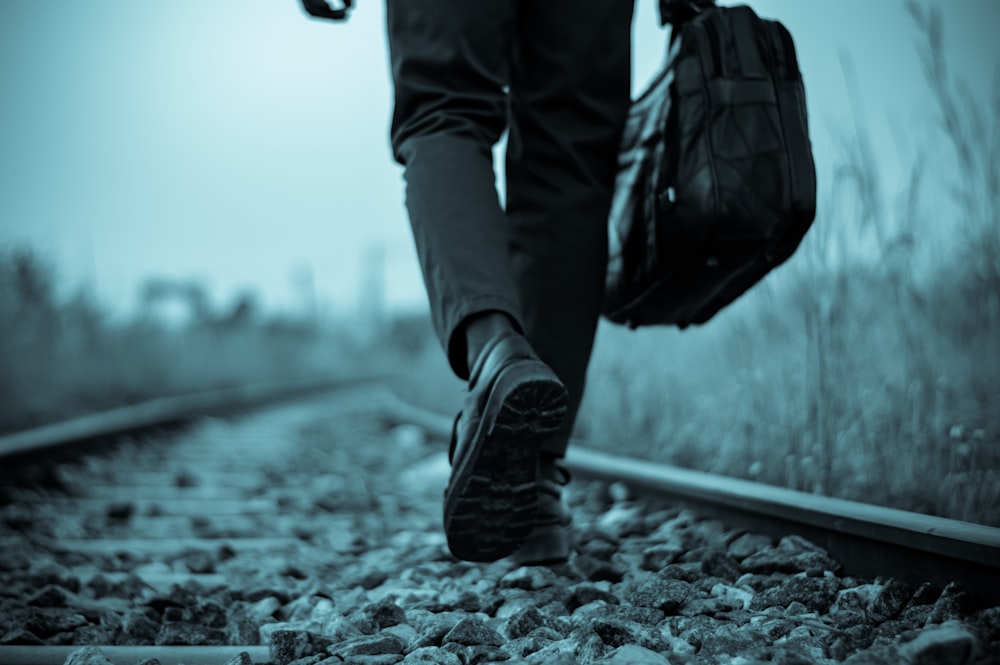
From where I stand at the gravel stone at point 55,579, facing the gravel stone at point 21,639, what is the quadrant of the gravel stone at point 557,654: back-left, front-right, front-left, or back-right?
front-left

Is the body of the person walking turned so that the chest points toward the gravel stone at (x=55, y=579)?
no

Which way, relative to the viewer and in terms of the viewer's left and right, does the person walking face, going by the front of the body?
facing away from the viewer
